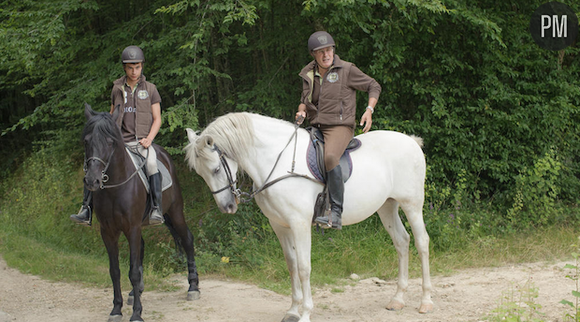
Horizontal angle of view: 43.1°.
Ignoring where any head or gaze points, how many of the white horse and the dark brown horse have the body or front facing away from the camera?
0

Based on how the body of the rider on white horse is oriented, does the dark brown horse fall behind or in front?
in front

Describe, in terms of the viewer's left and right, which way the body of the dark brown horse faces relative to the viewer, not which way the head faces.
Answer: facing the viewer and to the left of the viewer

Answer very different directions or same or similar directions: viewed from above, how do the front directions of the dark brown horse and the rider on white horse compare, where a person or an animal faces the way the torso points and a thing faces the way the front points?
same or similar directions

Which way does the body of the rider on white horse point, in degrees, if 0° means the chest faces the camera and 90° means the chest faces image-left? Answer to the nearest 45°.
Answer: approximately 45°

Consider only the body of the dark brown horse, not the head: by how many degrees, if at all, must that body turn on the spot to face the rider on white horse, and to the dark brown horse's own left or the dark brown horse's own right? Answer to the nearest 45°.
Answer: approximately 135° to the dark brown horse's own left

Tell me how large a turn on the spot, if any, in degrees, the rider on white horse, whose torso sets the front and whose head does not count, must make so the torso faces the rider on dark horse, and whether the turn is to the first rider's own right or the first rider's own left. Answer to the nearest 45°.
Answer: approximately 45° to the first rider's own right

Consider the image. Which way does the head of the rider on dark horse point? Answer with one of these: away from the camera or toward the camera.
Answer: toward the camera

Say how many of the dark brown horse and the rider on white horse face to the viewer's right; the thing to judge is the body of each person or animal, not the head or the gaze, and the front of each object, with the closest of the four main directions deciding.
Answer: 0
